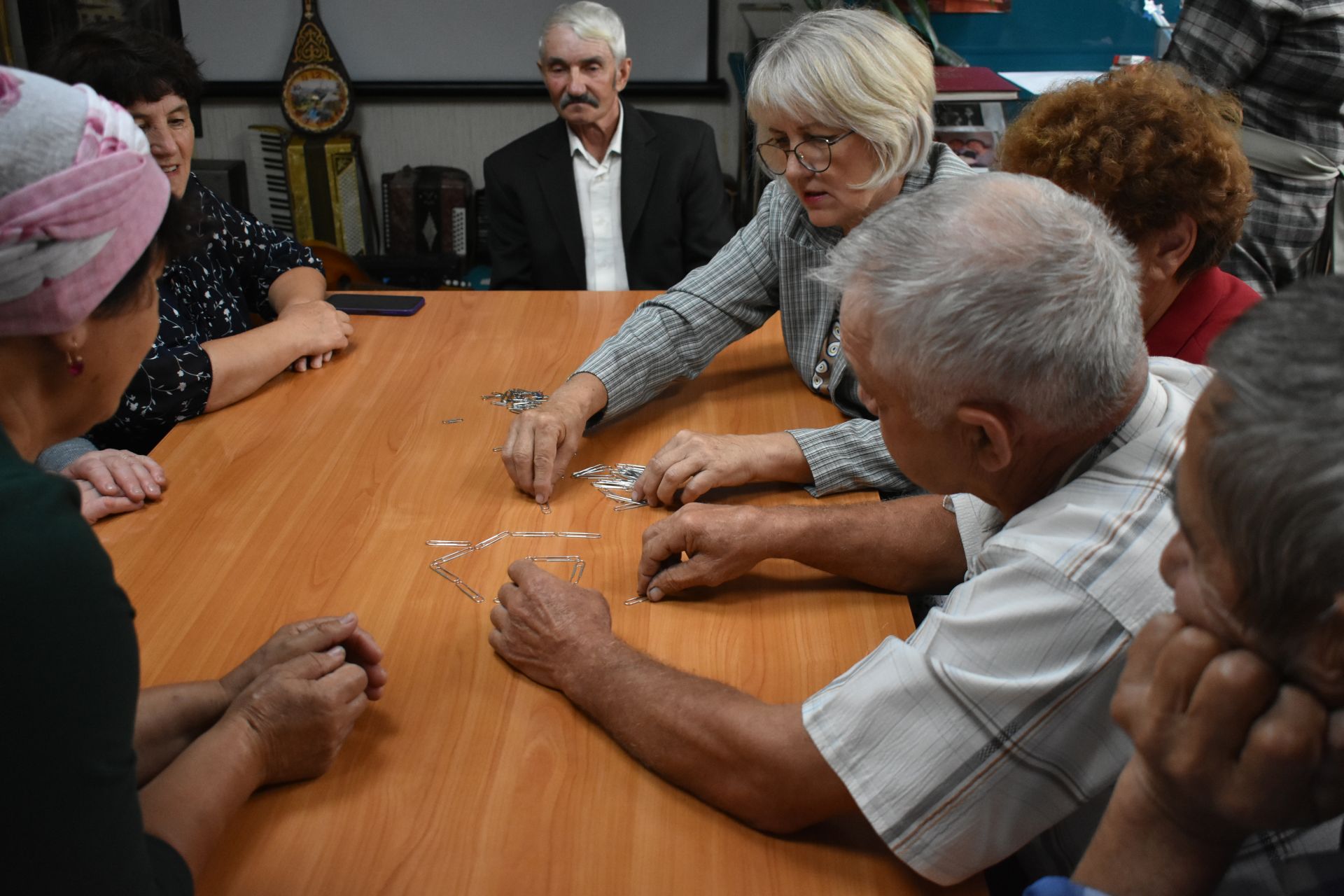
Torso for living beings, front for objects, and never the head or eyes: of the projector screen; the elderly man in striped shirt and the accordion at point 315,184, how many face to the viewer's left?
1

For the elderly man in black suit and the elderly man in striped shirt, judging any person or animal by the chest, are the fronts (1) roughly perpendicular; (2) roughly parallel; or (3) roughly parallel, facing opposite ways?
roughly perpendicular

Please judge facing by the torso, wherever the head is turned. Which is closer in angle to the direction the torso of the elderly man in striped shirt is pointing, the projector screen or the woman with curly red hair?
the projector screen

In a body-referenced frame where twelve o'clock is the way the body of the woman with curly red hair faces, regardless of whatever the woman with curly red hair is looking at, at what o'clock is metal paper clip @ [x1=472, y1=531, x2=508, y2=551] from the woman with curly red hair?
The metal paper clip is roughly at 11 o'clock from the woman with curly red hair.

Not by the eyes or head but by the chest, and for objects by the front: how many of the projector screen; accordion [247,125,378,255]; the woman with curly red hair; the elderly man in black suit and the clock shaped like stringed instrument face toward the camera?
4

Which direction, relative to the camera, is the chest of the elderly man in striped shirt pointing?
to the viewer's left

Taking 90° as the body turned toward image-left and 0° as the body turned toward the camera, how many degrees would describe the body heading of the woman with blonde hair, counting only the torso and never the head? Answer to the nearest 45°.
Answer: approximately 45°

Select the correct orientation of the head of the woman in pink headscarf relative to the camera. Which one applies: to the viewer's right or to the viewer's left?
to the viewer's right

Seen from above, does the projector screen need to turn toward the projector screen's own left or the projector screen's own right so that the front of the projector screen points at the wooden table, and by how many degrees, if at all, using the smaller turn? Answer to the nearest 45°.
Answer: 0° — it already faces it

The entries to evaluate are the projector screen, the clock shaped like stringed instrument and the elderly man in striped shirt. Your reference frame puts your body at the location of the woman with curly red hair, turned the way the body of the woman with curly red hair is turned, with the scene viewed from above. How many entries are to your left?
1

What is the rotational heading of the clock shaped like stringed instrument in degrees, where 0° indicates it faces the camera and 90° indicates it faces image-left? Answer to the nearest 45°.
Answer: approximately 0°
